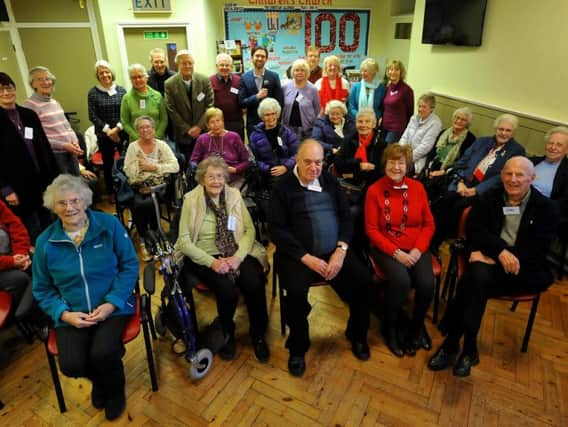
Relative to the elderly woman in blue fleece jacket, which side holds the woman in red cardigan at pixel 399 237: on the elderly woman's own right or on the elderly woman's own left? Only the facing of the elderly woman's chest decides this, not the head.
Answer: on the elderly woman's own left

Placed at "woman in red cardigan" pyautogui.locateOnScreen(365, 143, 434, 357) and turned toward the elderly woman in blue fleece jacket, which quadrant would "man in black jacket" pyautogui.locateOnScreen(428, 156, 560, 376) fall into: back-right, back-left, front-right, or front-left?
back-left

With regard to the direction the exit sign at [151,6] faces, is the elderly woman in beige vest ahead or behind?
ahead

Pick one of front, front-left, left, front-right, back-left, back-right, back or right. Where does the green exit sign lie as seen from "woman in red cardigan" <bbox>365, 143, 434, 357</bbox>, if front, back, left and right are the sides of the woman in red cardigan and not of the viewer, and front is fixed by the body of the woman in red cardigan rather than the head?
back-right

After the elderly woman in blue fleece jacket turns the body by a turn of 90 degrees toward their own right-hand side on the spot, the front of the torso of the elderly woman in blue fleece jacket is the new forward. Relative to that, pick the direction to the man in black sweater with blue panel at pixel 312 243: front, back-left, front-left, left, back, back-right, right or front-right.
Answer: back

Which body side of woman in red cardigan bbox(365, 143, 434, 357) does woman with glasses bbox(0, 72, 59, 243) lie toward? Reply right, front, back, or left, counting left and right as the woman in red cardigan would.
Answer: right

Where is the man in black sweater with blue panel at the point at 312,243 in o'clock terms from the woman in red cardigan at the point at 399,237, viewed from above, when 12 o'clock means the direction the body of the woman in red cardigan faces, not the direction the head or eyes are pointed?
The man in black sweater with blue panel is roughly at 2 o'clock from the woman in red cardigan.

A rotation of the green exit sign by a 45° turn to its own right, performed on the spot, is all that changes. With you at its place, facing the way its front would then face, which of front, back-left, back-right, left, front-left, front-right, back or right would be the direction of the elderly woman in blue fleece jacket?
front-left

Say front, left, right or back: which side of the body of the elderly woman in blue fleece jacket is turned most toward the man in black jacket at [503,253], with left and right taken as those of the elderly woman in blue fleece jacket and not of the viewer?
left

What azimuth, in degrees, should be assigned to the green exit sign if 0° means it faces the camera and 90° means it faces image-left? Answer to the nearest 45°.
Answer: approximately 0°

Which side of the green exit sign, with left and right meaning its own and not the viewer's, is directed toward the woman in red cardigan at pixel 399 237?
front

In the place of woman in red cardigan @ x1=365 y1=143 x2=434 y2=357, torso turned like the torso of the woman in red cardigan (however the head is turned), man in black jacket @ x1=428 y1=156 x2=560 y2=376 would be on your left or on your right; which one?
on your left

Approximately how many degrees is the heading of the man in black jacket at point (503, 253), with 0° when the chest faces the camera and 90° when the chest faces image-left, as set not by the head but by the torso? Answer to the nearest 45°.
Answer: approximately 45°

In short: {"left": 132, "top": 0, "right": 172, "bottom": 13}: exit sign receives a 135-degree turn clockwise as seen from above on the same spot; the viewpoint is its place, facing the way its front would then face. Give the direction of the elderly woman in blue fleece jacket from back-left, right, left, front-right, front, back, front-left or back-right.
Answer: back-left

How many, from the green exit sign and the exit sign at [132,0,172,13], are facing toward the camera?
2
